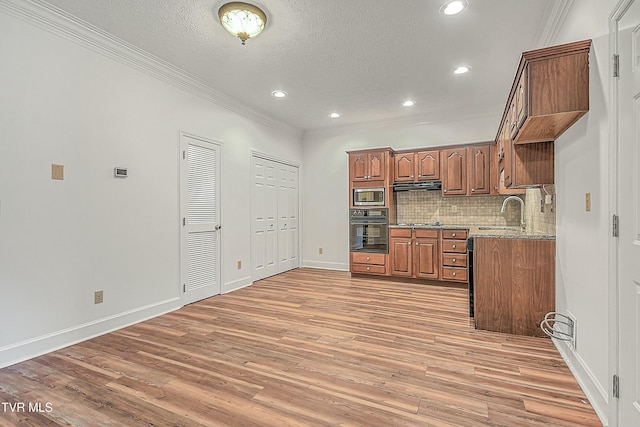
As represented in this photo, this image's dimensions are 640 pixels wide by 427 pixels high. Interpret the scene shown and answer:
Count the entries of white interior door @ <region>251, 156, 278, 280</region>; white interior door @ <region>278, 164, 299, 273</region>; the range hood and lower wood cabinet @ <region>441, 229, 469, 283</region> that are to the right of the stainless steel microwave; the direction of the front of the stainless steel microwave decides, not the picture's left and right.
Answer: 2

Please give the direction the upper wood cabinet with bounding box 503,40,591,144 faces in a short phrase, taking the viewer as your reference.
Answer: facing to the left of the viewer

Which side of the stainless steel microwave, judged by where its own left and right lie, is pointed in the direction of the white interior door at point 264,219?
right

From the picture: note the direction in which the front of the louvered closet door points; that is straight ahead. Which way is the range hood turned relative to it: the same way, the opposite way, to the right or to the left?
to the right

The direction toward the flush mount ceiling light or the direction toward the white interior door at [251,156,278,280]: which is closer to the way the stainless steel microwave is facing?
the flush mount ceiling light

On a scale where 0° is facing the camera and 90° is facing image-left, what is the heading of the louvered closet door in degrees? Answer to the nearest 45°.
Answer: approximately 315°

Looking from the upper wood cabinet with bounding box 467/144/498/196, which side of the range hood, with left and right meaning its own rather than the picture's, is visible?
left

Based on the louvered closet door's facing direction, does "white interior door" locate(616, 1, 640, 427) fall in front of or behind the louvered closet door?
in front
